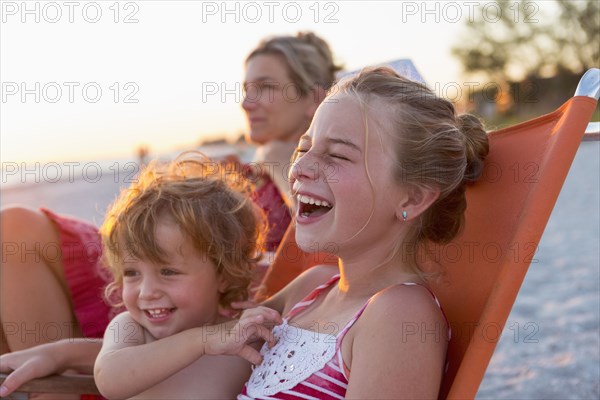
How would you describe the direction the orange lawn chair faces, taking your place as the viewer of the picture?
facing the viewer and to the left of the viewer

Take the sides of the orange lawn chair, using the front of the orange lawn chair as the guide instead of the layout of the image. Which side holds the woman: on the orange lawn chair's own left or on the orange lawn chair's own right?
on the orange lawn chair's own right
